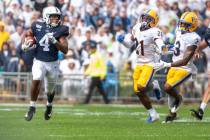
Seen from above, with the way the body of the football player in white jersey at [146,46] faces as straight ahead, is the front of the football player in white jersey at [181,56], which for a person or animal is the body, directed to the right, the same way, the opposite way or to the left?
the same way

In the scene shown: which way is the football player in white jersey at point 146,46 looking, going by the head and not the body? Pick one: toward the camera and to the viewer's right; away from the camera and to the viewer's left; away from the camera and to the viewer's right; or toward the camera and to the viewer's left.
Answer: toward the camera and to the viewer's left

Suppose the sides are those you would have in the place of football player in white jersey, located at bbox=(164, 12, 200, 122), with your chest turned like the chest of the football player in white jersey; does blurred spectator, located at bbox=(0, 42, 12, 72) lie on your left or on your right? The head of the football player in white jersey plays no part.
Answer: on your right

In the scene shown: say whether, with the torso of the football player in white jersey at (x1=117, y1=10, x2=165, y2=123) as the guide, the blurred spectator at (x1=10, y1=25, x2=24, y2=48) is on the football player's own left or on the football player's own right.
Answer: on the football player's own right

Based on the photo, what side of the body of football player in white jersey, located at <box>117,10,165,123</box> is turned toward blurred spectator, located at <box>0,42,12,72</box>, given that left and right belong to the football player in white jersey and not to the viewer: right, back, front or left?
right

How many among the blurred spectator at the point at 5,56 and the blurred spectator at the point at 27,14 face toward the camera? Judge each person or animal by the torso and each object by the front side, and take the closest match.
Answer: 2

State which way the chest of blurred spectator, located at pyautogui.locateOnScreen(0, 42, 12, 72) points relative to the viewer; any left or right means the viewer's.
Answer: facing the viewer

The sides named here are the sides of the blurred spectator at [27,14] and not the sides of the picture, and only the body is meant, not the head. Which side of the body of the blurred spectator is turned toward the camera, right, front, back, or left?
front

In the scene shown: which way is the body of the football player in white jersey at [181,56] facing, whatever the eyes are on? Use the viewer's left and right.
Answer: facing the viewer and to the left of the viewer

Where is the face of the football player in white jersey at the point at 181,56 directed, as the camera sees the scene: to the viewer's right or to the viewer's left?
to the viewer's left
